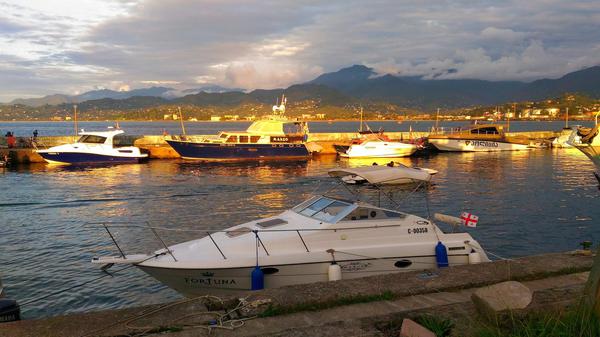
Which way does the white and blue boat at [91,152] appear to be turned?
to the viewer's left

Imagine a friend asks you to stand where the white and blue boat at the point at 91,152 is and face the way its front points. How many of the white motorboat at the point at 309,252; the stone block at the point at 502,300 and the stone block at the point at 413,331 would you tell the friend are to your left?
3

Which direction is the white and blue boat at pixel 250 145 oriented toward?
to the viewer's left

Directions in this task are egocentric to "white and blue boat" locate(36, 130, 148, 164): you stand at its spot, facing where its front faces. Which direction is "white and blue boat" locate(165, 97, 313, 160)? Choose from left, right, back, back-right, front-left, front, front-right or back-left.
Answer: back

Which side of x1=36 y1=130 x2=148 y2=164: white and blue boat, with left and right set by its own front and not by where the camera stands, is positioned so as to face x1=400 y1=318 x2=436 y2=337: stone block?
left

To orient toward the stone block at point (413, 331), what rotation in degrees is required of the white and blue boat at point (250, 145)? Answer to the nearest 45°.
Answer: approximately 90° to its left

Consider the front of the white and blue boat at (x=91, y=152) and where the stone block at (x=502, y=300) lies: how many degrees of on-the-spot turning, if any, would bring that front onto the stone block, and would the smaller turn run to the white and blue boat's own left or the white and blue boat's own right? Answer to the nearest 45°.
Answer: approximately 90° to the white and blue boat's own left
